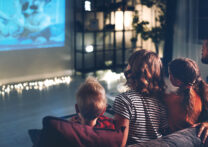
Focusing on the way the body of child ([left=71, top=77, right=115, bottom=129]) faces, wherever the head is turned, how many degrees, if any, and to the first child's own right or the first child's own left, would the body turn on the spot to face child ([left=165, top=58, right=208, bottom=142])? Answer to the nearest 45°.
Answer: approximately 45° to the first child's own right

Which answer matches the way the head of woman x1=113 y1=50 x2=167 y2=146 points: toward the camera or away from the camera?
away from the camera

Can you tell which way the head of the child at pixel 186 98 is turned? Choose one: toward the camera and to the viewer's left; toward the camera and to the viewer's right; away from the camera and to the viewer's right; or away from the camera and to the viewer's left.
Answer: away from the camera and to the viewer's left

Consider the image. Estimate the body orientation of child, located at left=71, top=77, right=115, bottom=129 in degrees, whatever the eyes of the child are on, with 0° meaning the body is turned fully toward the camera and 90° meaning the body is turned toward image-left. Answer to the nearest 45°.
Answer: approximately 180°

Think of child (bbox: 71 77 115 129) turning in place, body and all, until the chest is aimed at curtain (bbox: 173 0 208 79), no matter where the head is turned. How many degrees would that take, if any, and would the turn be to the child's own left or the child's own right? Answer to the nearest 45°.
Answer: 0° — they already face it

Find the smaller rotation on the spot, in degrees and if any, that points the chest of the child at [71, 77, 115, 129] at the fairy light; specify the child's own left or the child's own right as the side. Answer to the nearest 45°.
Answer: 0° — they already face it
